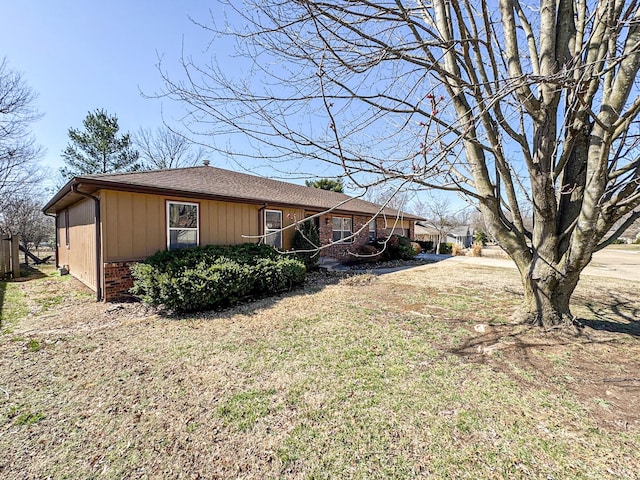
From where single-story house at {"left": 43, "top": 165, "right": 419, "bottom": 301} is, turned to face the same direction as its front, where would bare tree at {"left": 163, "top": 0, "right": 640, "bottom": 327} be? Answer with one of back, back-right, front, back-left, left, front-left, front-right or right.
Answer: front

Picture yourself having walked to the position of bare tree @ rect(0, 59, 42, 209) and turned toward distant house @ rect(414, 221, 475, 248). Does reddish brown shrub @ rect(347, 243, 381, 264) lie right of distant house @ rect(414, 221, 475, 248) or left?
right

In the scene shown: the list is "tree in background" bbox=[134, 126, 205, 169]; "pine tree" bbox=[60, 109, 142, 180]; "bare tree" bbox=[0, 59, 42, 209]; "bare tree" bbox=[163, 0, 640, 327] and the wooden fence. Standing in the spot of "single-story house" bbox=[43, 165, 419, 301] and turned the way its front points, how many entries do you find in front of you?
1

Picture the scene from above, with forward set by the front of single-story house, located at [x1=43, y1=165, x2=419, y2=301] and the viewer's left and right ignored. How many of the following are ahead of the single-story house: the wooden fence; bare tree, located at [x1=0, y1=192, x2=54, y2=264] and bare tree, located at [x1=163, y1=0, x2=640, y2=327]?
1

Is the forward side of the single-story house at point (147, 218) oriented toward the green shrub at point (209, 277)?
yes

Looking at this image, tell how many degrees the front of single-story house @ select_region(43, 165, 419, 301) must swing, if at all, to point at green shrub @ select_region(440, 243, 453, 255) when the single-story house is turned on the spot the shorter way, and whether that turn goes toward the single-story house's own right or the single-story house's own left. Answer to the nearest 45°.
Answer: approximately 90° to the single-story house's own left

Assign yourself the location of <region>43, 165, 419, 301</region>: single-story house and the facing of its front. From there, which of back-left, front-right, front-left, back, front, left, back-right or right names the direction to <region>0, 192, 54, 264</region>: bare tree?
back

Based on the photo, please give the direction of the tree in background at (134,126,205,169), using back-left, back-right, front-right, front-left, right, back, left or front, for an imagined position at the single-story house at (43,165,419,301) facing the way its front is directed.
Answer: back-left

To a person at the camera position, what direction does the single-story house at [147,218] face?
facing the viewer and to the right of the viewer

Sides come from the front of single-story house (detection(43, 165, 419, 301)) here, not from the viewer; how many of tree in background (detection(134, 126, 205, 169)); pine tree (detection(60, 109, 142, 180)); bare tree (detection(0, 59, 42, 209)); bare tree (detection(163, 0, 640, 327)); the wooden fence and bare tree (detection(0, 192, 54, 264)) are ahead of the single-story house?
1

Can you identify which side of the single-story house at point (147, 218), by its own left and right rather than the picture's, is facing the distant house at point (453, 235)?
left

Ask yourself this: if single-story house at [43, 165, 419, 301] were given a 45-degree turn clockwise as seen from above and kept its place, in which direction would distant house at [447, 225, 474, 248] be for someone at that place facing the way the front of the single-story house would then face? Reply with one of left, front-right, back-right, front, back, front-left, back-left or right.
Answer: back-left
